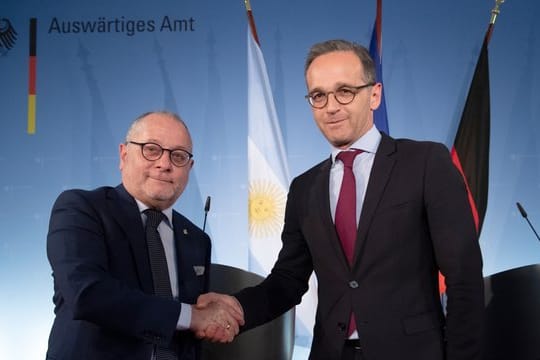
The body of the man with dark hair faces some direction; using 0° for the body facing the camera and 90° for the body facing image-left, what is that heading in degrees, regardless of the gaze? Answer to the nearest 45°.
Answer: approximately 45°

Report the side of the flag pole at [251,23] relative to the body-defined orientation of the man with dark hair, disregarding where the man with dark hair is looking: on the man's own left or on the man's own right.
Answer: on the man's own right

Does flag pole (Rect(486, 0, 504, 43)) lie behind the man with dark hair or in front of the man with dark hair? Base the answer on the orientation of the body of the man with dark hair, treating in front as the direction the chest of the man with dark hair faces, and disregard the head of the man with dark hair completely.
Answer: behind

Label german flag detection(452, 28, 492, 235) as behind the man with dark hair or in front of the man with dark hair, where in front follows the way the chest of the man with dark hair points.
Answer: behind

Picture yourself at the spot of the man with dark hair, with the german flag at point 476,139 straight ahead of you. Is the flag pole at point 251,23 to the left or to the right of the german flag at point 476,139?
left
